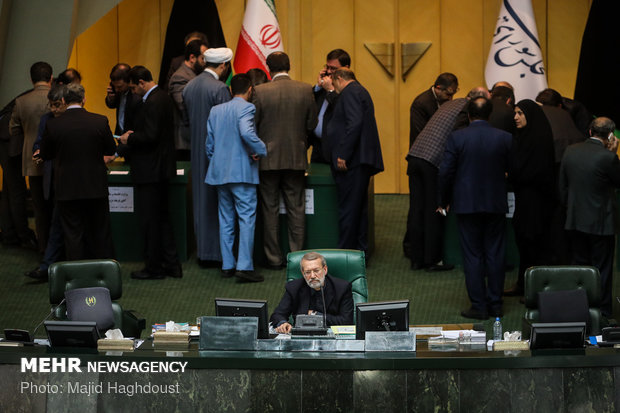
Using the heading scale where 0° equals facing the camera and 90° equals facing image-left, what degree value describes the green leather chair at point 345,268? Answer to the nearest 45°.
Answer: approximately 0°

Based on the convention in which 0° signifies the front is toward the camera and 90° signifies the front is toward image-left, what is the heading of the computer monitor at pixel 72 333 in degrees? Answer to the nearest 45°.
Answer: approximately 180°

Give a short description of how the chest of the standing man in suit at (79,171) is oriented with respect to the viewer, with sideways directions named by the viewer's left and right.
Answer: facing away from the viewer

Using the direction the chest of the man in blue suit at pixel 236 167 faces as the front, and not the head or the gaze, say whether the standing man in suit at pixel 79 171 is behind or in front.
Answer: behind

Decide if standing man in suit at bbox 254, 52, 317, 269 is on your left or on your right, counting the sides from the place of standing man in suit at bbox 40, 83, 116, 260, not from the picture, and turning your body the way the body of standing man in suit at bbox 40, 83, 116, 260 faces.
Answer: on your right

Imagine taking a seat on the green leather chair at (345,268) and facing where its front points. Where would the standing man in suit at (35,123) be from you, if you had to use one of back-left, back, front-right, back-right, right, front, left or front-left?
back-right

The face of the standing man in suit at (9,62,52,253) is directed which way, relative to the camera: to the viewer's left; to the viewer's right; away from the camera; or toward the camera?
away from the camera

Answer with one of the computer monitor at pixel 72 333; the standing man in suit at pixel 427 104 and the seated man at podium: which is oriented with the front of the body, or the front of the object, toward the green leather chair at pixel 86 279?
the computer monitor

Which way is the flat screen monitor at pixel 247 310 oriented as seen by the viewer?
away from the camera

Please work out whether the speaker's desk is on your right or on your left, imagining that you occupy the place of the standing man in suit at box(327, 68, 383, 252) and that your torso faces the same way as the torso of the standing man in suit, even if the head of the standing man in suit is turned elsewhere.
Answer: on your left

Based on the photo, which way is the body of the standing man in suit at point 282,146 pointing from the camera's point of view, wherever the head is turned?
away from the camera
